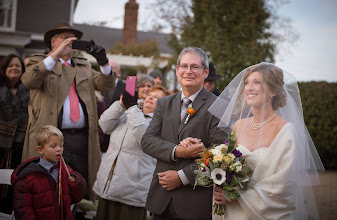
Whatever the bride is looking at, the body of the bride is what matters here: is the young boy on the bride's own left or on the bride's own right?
on the bride's own right

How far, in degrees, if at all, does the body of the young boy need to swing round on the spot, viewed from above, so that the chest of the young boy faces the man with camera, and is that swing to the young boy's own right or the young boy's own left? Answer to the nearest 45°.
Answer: approximately 135° to the young boy's own left

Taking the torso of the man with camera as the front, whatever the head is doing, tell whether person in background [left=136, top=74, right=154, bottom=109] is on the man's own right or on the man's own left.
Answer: on the man's own left

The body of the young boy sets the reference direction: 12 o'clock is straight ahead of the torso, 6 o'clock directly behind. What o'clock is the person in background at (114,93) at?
The person in background is roughly at 8 o'clock from the young boy.

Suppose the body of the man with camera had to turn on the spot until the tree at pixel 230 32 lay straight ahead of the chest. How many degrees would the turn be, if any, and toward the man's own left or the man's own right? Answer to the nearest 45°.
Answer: approximately 90° to the man's own left

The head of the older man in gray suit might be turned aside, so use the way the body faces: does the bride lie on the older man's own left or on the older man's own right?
on the older man's own left

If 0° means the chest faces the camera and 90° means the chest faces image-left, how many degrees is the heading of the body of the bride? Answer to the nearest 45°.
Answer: approximately 45°

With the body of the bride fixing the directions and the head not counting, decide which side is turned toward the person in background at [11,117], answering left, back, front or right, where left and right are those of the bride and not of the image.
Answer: right
